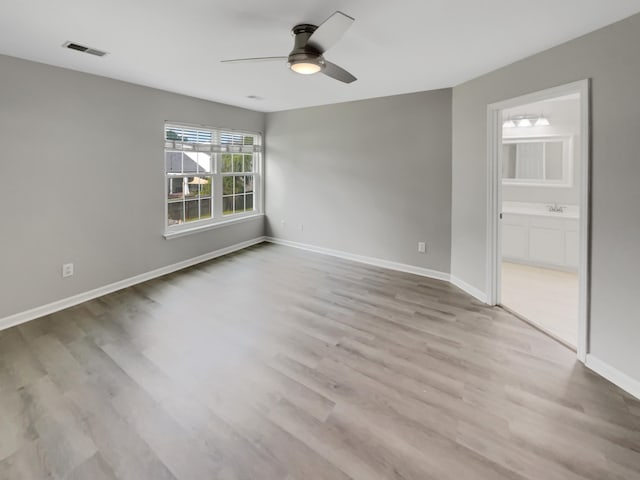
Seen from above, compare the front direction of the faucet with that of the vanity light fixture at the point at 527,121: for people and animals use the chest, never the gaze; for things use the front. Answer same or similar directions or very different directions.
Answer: same or similar directions

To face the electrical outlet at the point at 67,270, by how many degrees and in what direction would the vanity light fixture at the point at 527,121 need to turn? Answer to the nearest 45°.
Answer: approximately 45° to its right

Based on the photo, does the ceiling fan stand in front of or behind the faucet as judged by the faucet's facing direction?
in front

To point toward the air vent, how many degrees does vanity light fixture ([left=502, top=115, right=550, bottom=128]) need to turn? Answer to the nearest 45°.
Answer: approximately 45° to its right

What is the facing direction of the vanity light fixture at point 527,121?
toward the camera

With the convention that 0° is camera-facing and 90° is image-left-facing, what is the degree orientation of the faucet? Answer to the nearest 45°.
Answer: approximately 0°

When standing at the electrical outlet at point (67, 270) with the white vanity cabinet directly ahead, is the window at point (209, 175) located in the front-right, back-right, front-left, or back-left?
front-left

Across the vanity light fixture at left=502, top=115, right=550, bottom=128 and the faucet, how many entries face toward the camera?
2
